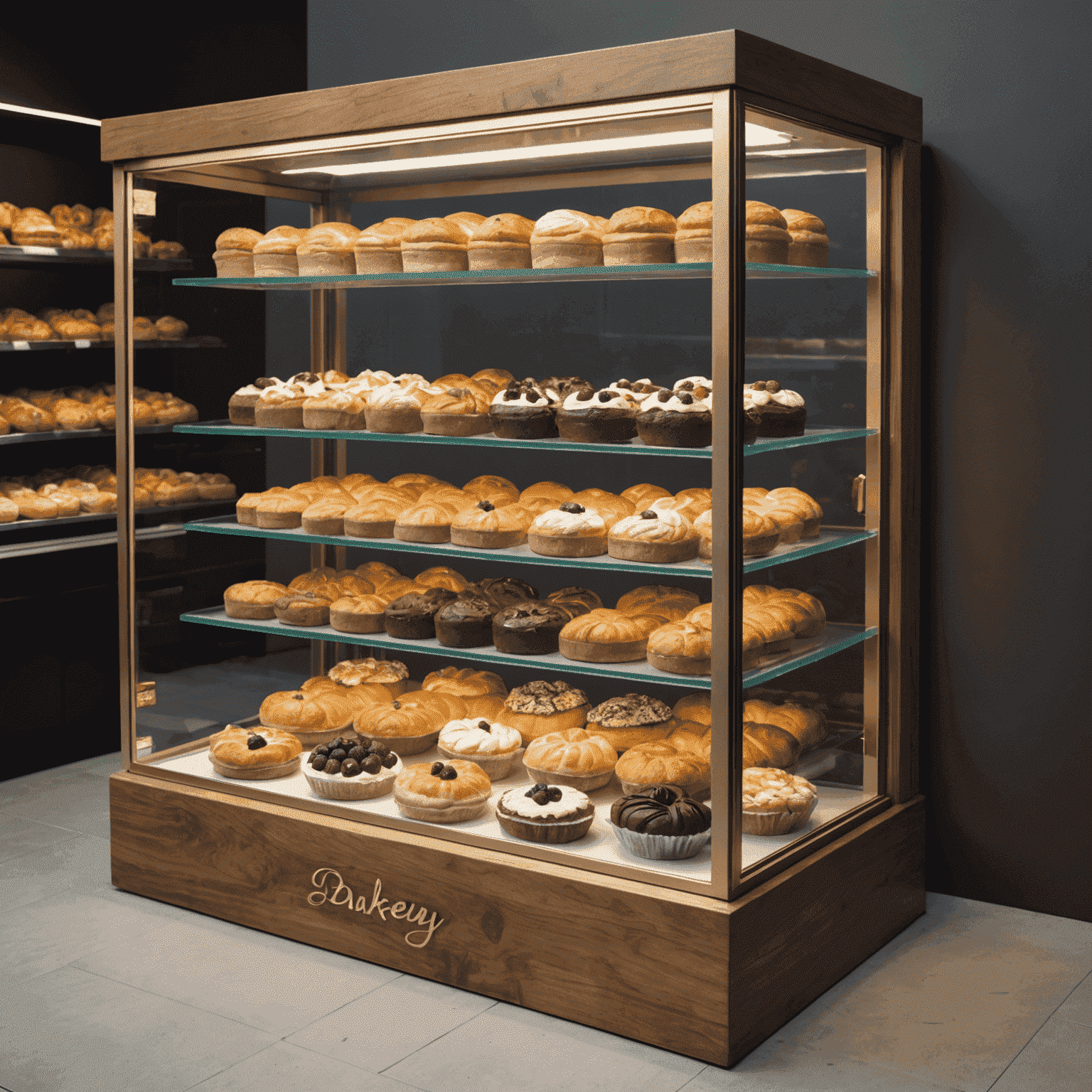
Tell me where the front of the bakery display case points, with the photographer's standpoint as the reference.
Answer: facing the viewer and to the left of the viewer
